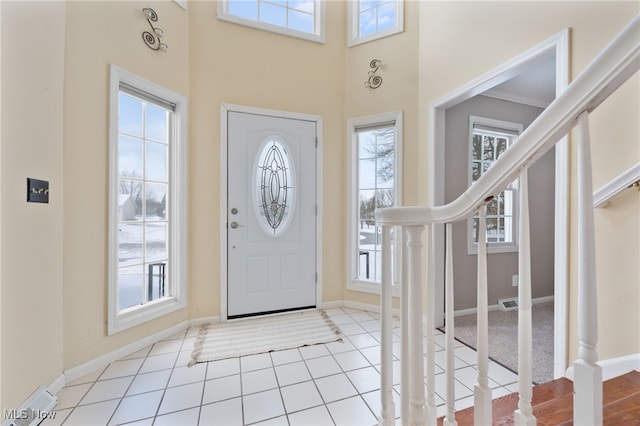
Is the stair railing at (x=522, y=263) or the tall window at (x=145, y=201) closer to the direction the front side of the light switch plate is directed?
the stair railing

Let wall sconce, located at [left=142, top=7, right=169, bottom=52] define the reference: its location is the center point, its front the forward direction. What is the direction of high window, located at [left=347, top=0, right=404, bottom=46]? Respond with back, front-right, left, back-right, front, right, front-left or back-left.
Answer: front-left

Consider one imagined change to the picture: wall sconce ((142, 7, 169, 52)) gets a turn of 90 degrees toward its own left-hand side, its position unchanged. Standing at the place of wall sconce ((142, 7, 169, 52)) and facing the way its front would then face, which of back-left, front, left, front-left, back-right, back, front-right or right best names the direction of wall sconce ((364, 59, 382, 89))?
front-right

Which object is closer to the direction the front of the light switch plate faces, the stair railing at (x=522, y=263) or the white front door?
the stair railing

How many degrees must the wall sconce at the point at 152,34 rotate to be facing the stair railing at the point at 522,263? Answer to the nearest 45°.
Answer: approximately 45° to its right

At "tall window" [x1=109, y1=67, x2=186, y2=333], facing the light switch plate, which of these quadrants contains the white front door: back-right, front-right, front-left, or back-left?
back-left

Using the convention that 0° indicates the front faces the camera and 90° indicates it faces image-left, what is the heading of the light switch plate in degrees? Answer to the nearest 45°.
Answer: approximately 315°

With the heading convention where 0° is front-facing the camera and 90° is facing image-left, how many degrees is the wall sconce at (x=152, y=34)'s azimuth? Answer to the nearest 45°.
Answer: approximately 315°

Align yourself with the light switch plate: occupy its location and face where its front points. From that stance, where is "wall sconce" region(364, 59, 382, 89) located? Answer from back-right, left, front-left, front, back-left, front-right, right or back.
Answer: front-left

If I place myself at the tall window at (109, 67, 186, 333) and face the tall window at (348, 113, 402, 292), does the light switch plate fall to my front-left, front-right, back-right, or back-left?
back-right

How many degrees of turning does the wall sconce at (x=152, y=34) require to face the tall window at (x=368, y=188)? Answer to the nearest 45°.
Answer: approximately 45° to its left
